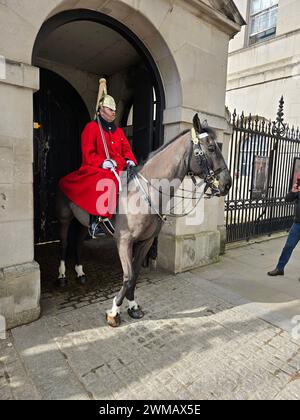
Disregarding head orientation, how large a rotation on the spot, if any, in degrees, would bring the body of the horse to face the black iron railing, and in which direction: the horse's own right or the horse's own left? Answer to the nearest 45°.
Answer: approximately 90° to the horse's own left

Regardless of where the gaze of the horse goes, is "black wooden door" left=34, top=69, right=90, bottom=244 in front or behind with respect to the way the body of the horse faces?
behind

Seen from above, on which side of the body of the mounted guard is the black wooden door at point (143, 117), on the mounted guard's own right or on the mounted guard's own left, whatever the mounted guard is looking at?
on the mounted guard's own left

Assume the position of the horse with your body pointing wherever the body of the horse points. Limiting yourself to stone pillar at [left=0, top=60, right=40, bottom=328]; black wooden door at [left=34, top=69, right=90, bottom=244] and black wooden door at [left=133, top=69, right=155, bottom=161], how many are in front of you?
0

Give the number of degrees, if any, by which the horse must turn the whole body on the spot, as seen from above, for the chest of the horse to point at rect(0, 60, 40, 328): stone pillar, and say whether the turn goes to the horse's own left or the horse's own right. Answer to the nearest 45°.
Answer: approximately 135° to the horse's own right

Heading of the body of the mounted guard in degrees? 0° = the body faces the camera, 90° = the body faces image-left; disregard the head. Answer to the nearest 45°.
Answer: approximately 315°

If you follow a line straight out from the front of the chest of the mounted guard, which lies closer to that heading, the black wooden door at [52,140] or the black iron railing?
the black iron railing

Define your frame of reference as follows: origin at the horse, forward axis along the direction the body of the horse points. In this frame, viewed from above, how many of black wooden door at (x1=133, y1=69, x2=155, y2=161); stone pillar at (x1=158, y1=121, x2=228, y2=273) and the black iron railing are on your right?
0

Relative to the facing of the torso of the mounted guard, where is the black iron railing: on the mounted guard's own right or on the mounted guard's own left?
on the mounted guard's own left

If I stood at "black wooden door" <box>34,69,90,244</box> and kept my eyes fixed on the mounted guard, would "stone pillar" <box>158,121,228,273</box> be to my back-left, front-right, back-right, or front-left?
front-left

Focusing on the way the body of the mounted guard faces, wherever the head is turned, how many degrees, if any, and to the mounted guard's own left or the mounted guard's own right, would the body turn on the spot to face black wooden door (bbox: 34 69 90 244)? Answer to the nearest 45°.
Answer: approximately 135° to the mounted guard's own left

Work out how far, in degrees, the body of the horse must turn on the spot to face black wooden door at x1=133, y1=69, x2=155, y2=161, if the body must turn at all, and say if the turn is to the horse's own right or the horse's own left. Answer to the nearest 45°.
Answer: approximately 135° to the horse's own left

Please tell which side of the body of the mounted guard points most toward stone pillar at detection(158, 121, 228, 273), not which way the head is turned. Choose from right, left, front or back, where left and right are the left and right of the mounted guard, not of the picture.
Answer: left
